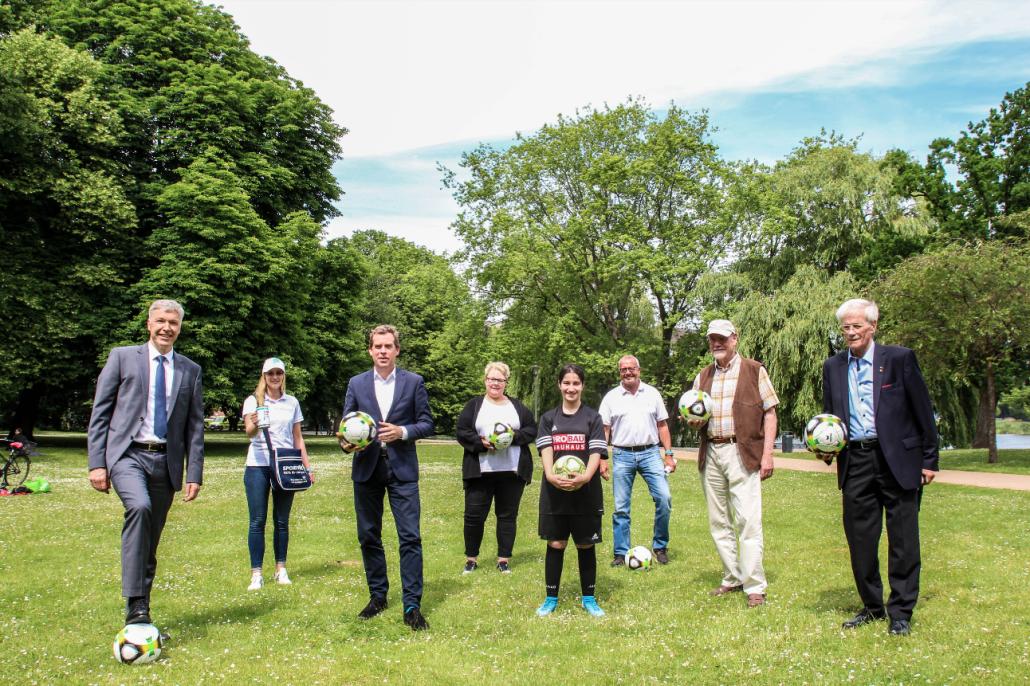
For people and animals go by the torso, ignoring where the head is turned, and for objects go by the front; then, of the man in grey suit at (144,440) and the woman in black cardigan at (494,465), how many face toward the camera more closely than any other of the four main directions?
2

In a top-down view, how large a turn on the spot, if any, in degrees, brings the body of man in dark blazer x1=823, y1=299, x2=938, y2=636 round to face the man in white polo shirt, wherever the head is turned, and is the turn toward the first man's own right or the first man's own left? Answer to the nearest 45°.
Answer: approximately 90° to the first man's own right

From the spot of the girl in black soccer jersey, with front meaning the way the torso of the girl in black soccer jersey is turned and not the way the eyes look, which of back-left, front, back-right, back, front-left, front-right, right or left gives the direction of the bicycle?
back-right

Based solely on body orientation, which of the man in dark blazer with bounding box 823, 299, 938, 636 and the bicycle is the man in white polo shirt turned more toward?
the man in dark blazer

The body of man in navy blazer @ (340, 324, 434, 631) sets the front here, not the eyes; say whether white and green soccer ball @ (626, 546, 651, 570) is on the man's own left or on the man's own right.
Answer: on the man's own left

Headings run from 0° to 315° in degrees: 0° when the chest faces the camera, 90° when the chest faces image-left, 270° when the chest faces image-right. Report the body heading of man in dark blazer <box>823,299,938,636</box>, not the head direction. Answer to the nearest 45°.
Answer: approximately 45°

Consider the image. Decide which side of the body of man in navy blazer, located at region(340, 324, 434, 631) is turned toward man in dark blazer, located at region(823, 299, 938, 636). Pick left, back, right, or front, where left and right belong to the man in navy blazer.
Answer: left
